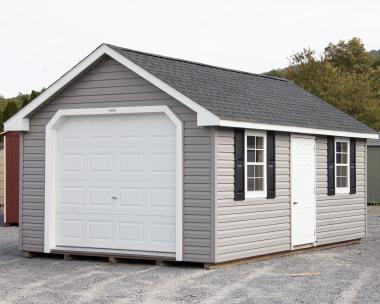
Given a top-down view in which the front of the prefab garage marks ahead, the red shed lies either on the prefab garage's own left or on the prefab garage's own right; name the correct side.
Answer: on the prefab garage's own right

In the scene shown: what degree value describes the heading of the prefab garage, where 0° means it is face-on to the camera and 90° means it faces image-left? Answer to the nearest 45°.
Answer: approximately 45°
